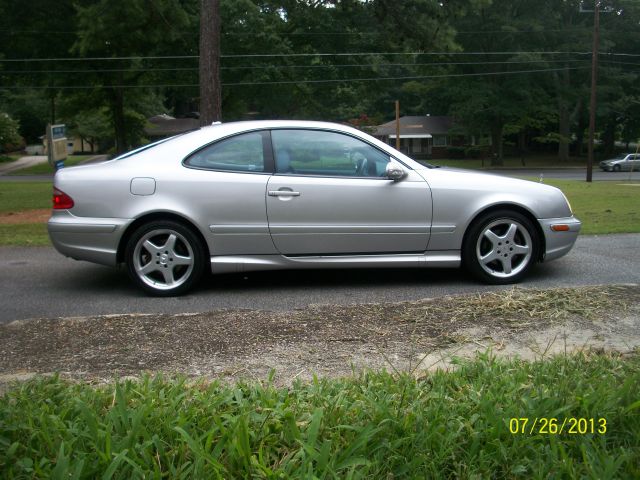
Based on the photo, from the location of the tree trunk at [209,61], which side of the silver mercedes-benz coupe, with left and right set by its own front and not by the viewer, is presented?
left

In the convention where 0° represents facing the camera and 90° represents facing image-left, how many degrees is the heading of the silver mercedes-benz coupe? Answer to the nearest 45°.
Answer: approximately 270°

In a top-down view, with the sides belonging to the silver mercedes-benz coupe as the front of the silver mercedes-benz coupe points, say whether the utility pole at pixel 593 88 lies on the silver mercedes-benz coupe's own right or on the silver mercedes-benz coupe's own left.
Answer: on the silver mercedes-benz coupe's own left

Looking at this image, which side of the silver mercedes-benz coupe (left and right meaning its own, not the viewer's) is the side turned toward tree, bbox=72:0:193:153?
left
